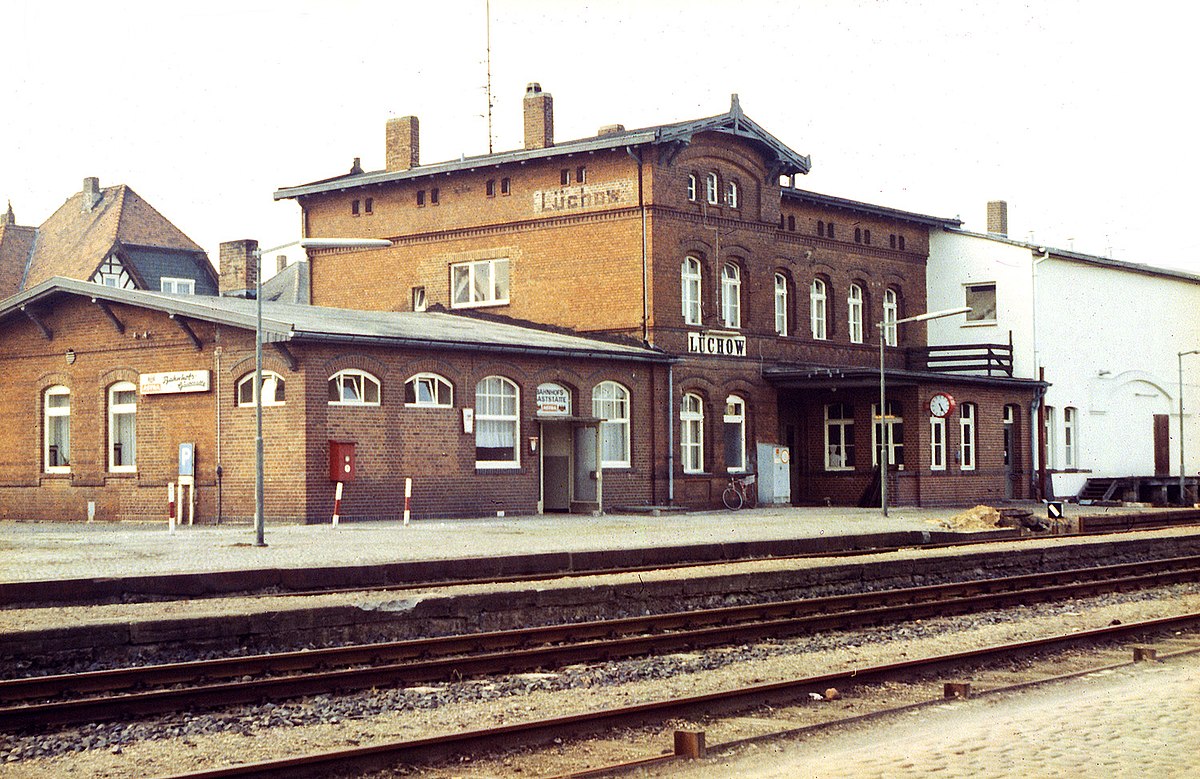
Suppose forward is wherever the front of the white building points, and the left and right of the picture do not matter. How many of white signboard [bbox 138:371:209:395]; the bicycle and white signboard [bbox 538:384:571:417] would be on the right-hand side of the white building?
3

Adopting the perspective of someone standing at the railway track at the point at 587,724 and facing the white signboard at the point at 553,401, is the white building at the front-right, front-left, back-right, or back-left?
front-right

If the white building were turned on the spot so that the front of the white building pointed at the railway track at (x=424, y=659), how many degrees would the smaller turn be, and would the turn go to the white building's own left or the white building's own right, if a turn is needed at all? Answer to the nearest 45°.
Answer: approximately 45° to the white building's own right

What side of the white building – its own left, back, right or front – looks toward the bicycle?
right

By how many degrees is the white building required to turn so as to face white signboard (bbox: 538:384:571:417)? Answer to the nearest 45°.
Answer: approximately 90° to its right

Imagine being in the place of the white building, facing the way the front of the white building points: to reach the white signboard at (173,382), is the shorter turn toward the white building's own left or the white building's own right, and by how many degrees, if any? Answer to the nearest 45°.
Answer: approximately 90° to the white building's own right

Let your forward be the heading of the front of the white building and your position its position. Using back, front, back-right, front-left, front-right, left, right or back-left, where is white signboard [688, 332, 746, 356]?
right

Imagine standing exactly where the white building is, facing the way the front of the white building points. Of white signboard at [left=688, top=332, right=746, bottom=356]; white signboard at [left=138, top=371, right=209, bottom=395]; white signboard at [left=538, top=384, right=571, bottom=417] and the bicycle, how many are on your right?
4
